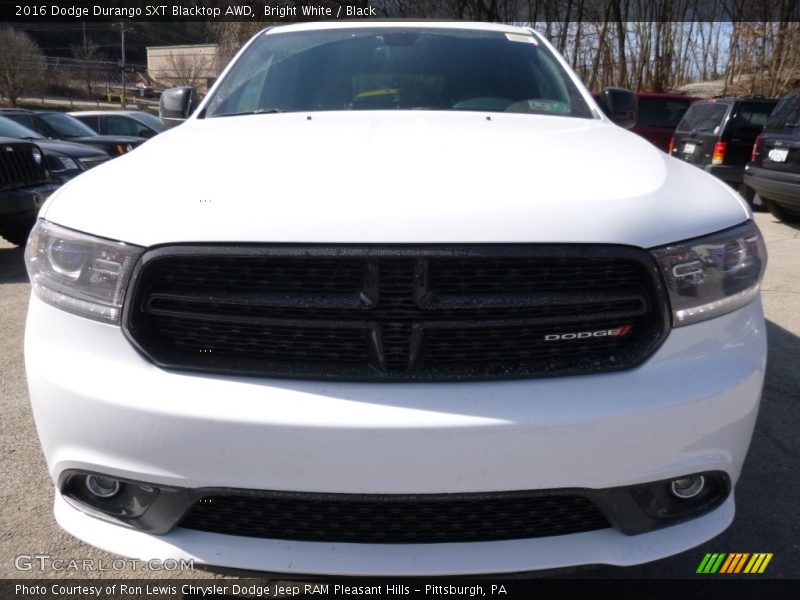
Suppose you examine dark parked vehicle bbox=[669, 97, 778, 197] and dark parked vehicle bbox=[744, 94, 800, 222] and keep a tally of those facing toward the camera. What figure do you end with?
0

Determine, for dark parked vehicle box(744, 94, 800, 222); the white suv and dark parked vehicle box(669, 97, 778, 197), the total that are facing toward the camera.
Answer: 1

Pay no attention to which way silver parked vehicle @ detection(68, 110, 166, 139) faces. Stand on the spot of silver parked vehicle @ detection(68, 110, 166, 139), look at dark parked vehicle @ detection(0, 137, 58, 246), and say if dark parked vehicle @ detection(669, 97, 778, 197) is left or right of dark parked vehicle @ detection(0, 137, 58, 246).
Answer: left

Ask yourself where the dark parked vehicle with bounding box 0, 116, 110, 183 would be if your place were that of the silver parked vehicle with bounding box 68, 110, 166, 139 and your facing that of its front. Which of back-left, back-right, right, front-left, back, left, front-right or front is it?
front-right

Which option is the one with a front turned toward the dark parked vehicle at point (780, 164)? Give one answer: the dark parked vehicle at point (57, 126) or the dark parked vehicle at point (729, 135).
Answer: the dark parked vehicle at point (57, 126)

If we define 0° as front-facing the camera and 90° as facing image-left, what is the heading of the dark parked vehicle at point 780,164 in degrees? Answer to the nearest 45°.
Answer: approximately 225°

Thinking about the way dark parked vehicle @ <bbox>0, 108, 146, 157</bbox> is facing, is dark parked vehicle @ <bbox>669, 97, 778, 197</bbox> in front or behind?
in front

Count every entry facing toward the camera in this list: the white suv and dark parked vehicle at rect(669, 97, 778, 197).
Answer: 1

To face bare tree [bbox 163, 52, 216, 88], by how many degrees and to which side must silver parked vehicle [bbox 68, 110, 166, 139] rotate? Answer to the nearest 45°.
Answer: approximately 135° to its left
